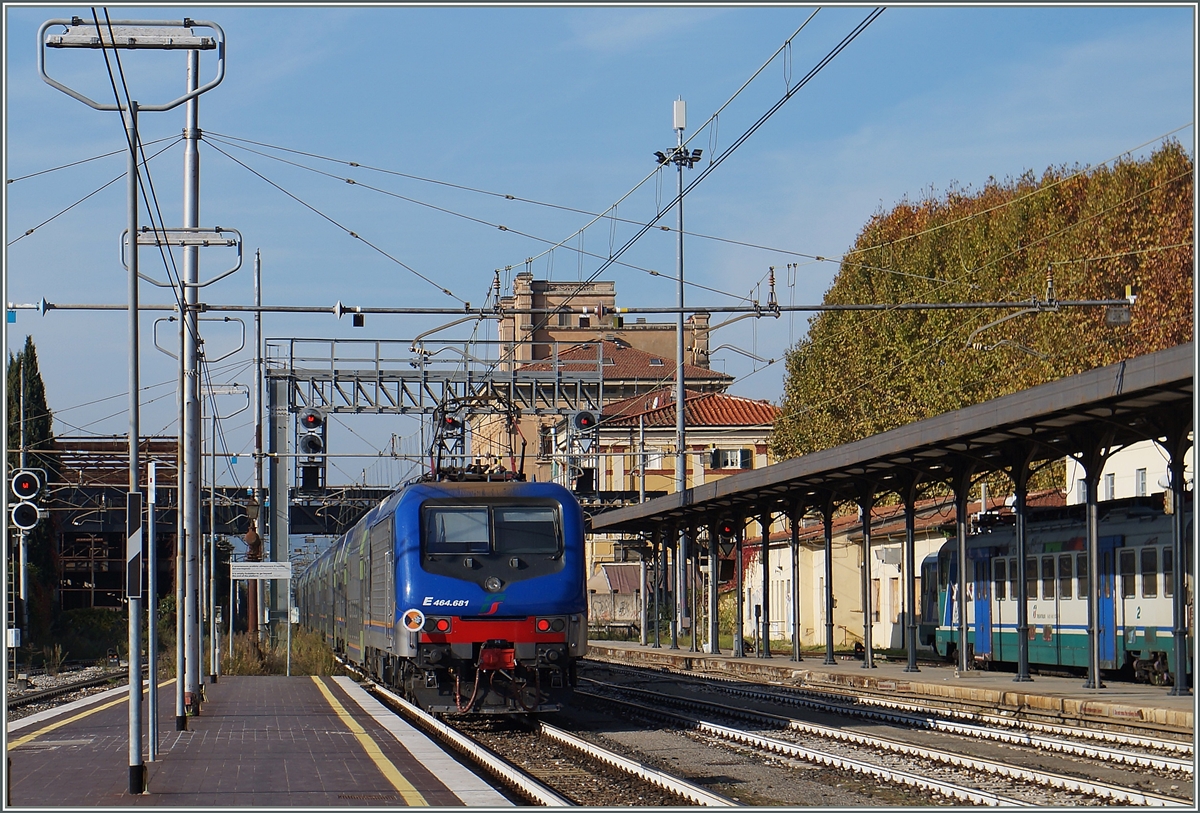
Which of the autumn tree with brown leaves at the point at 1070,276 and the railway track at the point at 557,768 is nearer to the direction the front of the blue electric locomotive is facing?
the railway track

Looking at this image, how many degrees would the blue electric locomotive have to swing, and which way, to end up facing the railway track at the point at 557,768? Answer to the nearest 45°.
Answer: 0° — it already faces it

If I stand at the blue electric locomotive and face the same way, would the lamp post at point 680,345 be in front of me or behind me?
behind

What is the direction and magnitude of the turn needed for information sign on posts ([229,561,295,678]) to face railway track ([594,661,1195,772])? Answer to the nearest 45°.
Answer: approximately 45° to its left

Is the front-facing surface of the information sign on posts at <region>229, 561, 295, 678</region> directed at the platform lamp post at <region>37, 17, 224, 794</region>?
yes

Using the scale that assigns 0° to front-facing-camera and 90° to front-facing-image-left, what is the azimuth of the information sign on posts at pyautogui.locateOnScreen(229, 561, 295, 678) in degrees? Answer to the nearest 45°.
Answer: approximately 0°

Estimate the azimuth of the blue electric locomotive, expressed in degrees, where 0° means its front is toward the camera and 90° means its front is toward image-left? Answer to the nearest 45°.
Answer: approximately 0°

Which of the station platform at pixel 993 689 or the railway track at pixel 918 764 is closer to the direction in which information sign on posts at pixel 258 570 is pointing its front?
the railway track

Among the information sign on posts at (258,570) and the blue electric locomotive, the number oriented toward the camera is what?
2

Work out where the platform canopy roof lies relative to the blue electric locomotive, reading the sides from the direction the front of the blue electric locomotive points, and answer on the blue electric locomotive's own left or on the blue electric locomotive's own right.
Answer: on the blue electric locomotive's own left
